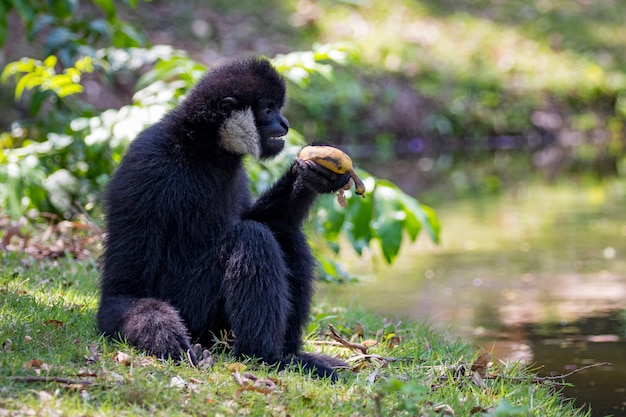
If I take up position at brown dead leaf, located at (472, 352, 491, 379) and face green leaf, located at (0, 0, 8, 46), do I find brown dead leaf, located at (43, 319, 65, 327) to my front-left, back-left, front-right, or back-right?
front-left

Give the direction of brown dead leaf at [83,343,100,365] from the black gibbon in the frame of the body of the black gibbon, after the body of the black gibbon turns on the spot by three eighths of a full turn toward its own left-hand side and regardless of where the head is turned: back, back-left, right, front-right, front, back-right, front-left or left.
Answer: left

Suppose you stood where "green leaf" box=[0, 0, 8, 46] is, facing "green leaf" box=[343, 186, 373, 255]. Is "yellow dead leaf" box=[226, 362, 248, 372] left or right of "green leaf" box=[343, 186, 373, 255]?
right

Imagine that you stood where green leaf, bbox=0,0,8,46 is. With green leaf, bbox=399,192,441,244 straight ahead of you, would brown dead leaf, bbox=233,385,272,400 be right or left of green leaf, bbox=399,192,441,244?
right

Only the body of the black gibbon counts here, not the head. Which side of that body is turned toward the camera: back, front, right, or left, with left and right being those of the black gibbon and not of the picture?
right

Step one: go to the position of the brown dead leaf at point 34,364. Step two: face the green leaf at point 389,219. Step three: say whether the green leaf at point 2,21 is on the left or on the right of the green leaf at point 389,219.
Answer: left

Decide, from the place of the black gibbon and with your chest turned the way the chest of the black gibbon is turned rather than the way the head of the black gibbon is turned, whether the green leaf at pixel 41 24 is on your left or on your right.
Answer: on your left

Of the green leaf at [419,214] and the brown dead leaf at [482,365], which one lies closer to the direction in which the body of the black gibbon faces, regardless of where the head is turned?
the brown dead leaf

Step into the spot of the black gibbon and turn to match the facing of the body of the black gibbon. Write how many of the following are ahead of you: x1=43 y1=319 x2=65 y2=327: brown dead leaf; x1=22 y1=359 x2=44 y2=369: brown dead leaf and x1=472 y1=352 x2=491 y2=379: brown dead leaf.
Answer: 1

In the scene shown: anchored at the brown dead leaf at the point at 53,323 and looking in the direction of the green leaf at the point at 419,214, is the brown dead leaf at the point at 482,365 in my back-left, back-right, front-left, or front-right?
front-right

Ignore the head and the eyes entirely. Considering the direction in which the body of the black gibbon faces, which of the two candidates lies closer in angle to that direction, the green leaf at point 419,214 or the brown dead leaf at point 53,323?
the green leaf

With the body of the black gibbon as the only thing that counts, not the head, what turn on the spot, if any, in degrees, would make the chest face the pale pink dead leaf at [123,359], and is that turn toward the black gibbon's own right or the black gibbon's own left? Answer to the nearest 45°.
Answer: approximately 135° to the black gibbon's own right

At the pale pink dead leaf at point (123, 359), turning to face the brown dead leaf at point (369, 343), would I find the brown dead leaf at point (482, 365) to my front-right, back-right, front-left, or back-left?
front-right
